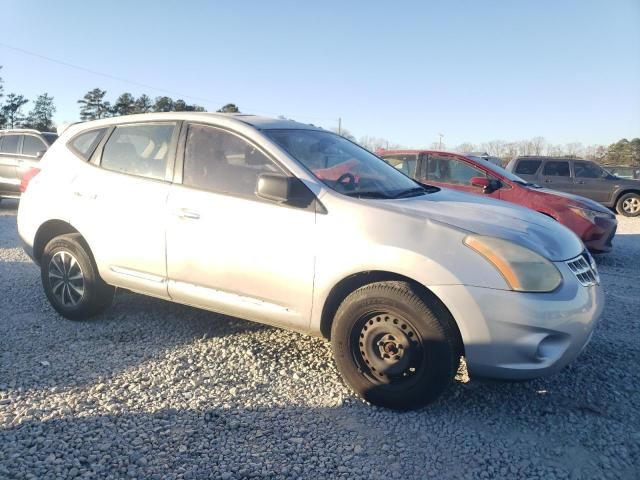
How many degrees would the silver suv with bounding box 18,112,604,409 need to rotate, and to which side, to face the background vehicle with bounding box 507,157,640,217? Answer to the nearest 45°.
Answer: approximately 90° to its left

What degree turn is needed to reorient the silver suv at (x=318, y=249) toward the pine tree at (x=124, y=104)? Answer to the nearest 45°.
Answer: approximately 135° to its left

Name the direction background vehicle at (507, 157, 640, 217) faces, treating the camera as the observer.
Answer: facing to the right of the viewer
